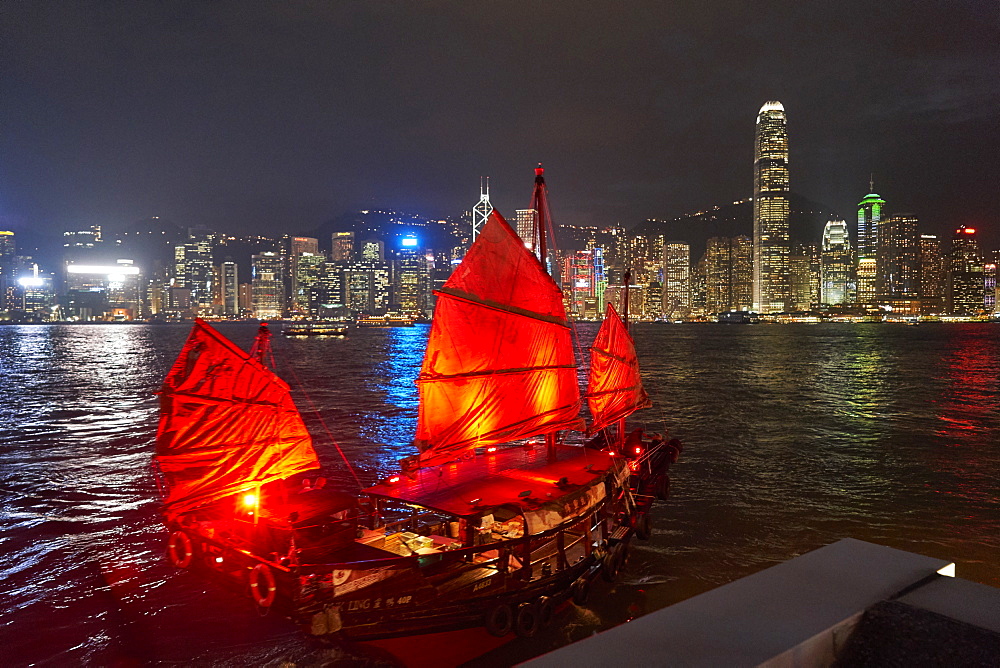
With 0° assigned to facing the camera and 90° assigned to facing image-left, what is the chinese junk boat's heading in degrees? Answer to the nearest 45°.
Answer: approximately 45°
